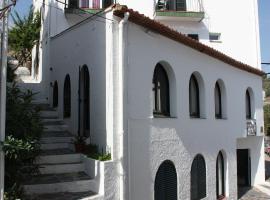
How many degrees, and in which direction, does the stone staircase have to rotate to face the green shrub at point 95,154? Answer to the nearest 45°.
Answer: approximately 90° to its left

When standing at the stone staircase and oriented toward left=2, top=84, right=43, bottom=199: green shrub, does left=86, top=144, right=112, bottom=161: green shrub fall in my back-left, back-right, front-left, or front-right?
back-left

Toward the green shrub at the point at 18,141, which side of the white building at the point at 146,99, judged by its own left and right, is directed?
right

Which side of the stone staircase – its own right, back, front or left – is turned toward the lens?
front
